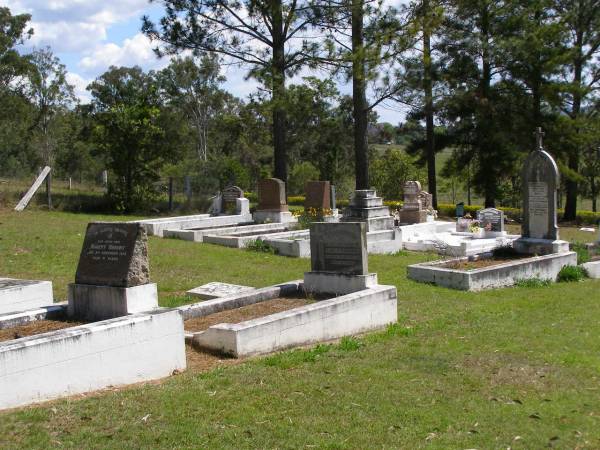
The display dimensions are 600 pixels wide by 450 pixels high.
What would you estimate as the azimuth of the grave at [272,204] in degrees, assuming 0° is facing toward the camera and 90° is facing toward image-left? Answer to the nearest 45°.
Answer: approximately 45°

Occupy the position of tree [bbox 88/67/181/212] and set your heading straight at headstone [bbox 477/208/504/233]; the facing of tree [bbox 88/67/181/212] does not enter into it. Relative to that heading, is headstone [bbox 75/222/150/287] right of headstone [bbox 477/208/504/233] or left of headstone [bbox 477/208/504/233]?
right

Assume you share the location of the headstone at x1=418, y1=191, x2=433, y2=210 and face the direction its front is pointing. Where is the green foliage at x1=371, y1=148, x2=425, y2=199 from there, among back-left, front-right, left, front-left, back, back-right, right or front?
back-right

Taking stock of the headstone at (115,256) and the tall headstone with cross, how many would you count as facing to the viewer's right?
0

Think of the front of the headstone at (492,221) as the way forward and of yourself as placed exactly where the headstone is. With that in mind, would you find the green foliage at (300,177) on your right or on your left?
on your right

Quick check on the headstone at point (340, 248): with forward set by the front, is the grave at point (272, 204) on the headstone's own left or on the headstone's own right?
on the headstone's own right

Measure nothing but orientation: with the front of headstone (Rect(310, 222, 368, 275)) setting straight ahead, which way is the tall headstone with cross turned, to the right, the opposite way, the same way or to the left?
the same way

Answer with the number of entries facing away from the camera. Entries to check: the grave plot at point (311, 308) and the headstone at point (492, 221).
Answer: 0

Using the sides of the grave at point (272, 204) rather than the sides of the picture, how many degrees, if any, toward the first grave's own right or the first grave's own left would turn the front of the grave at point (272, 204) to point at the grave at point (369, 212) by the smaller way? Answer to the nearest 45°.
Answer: approximately 90° to the first grave's own left

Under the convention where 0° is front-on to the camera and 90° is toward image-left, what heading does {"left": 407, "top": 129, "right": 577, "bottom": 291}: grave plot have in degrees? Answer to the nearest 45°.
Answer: approximately 45°

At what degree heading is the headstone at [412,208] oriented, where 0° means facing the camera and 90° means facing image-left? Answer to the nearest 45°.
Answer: approximately 45°

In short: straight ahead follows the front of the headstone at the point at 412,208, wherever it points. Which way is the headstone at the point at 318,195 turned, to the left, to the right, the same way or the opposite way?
the same way

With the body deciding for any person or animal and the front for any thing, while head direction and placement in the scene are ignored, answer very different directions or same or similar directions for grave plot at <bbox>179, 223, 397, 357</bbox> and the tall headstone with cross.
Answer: same or similar directions

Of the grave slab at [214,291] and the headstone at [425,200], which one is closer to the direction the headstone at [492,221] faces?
the grave slab

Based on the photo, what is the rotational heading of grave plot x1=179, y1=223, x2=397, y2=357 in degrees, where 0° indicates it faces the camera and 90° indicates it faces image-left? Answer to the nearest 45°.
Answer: approximately 45°

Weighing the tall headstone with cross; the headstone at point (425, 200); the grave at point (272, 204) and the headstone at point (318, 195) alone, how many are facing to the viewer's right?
0

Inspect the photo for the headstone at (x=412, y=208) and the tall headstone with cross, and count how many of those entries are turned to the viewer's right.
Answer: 0

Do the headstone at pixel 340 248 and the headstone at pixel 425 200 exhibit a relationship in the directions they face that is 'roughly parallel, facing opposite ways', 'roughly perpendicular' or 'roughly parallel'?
roughly parallel
